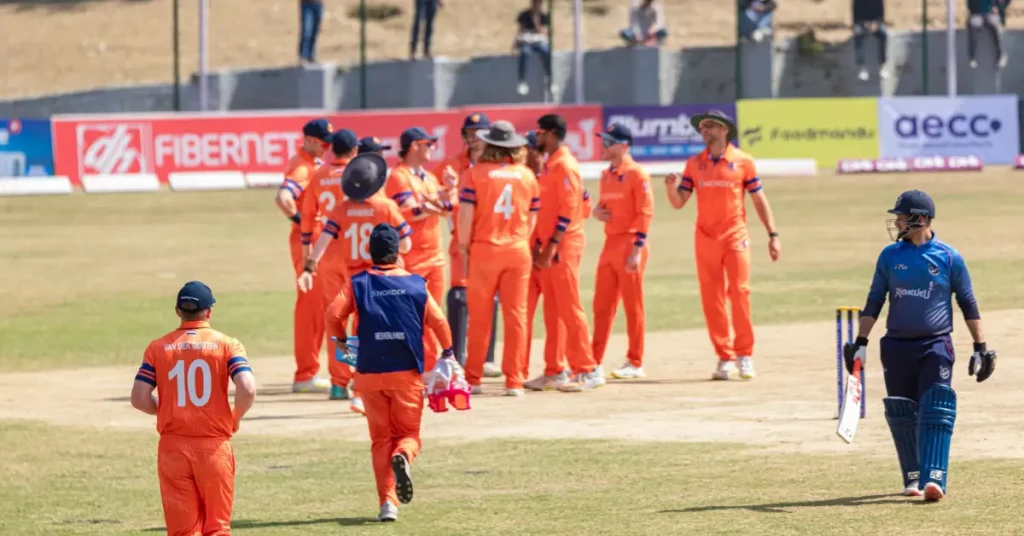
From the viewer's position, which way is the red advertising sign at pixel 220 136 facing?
facing the viewer

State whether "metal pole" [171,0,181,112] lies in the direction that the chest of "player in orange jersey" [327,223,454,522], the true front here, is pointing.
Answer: yes

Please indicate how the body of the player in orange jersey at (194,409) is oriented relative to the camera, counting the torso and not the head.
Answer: away from the camera

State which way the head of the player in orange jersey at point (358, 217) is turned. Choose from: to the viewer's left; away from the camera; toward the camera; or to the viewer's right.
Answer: away from the camera

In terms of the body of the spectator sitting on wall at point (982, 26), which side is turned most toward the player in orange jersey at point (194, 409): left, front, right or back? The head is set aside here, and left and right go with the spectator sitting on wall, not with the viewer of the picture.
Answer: front

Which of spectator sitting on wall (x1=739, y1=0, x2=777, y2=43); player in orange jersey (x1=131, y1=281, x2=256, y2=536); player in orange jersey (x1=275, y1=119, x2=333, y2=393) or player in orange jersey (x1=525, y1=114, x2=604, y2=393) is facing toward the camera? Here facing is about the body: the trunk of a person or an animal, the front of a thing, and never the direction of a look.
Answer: the spectator sitting on wall

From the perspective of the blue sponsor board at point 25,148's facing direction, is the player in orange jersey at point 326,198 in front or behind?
in front

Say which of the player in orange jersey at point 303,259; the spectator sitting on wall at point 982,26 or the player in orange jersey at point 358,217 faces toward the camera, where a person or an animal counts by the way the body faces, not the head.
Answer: the spectator sitting on wall

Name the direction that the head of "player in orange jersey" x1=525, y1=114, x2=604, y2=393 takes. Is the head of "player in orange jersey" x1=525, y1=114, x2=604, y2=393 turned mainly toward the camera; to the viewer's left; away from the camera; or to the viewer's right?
to the viewer's left

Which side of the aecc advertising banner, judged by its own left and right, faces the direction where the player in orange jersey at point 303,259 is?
front

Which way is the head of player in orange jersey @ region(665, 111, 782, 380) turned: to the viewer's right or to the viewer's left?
to the viewer's left

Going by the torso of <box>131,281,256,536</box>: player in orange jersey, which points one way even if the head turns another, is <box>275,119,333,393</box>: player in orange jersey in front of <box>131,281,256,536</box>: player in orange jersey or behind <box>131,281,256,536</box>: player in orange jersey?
in front
